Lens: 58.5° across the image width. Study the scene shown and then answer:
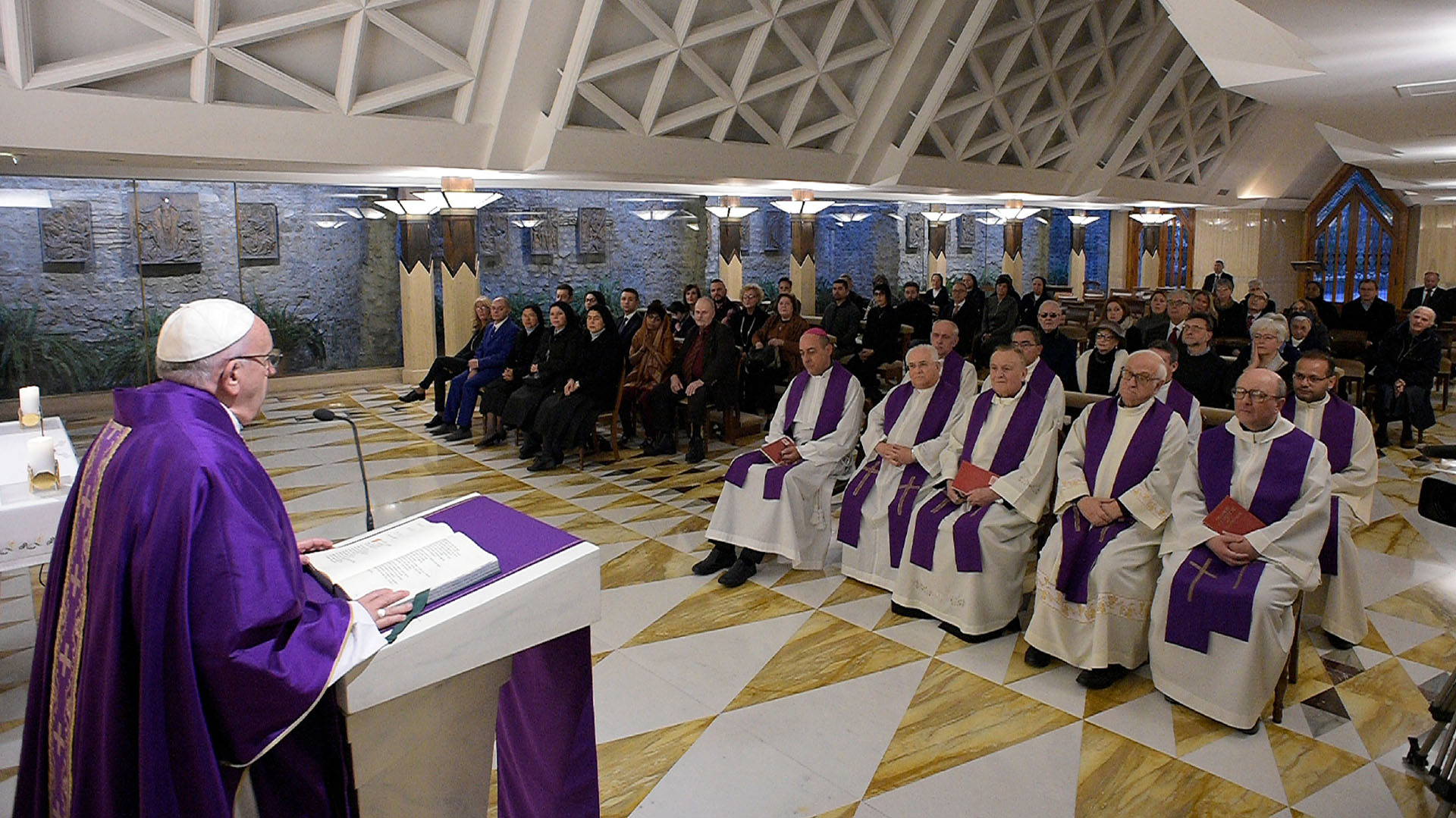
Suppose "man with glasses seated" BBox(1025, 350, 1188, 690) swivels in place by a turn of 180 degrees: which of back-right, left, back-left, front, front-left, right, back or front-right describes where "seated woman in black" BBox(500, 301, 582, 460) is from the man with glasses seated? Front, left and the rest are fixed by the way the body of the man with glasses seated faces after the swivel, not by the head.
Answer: left

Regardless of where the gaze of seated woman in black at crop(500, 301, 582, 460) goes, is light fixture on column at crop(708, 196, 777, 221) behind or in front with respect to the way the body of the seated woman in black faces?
behind

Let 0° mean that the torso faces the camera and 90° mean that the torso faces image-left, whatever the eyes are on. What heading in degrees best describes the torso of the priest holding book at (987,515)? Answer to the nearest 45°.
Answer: approximately 45°

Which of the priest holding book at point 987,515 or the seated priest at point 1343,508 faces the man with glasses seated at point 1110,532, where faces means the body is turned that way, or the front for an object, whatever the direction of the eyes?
the seated priest

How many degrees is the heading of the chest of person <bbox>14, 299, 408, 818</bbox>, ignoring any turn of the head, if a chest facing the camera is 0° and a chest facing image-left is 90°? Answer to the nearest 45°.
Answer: approximately 225°

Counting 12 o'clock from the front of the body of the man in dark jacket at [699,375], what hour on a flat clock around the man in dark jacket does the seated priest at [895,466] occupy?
The seated priest is roughly at 10 o'clock from the man in dark jacket.

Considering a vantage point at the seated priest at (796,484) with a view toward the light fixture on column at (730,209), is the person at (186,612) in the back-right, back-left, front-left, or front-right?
back-left

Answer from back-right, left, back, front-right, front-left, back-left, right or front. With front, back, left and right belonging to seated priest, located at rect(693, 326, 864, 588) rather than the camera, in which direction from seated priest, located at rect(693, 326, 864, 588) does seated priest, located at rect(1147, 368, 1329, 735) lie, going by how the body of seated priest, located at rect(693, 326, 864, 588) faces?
left

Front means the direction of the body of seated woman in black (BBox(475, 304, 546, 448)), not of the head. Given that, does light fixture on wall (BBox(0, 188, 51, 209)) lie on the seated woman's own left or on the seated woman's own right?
on the seated woman's own right

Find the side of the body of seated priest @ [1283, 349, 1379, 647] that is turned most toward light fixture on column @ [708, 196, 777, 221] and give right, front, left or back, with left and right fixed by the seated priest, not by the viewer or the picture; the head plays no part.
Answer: right

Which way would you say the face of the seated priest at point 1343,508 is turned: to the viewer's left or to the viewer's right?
to the viewer's left
